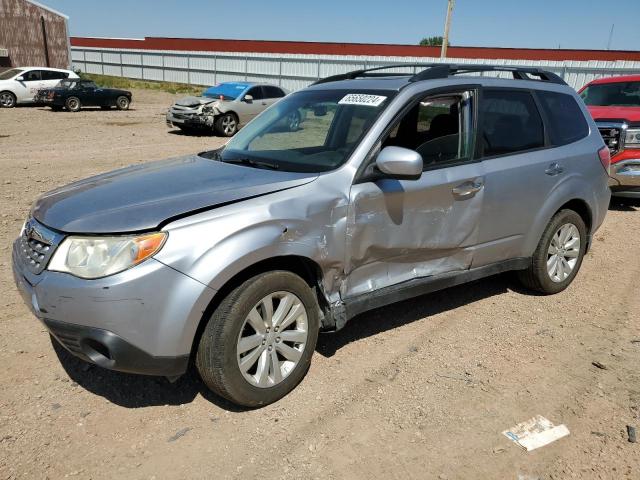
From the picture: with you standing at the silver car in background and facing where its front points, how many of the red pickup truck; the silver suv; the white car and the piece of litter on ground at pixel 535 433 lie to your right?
1

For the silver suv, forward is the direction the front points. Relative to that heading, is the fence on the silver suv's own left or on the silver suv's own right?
on the silver suv's own right

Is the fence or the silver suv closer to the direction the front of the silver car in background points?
the silver suv

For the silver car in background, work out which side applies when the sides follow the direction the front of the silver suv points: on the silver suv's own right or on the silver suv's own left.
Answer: on the silver suv's own right

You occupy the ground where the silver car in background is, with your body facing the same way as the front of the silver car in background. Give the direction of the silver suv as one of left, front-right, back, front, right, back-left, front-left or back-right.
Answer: front-left

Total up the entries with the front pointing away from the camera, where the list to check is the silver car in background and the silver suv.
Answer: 0

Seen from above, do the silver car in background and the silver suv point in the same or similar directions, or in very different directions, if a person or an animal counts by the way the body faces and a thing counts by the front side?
same or similar directions

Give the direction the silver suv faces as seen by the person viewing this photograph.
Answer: facing the viewer and to the left of the viewer

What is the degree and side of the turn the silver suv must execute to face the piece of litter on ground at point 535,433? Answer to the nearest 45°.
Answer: approximately 90° to its left

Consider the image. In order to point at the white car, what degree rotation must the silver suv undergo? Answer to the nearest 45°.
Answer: approximately 90° to its right

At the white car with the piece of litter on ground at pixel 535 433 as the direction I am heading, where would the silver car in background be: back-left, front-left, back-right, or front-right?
front-left

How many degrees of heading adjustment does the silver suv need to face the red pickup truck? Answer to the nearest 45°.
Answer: approximately 180°
